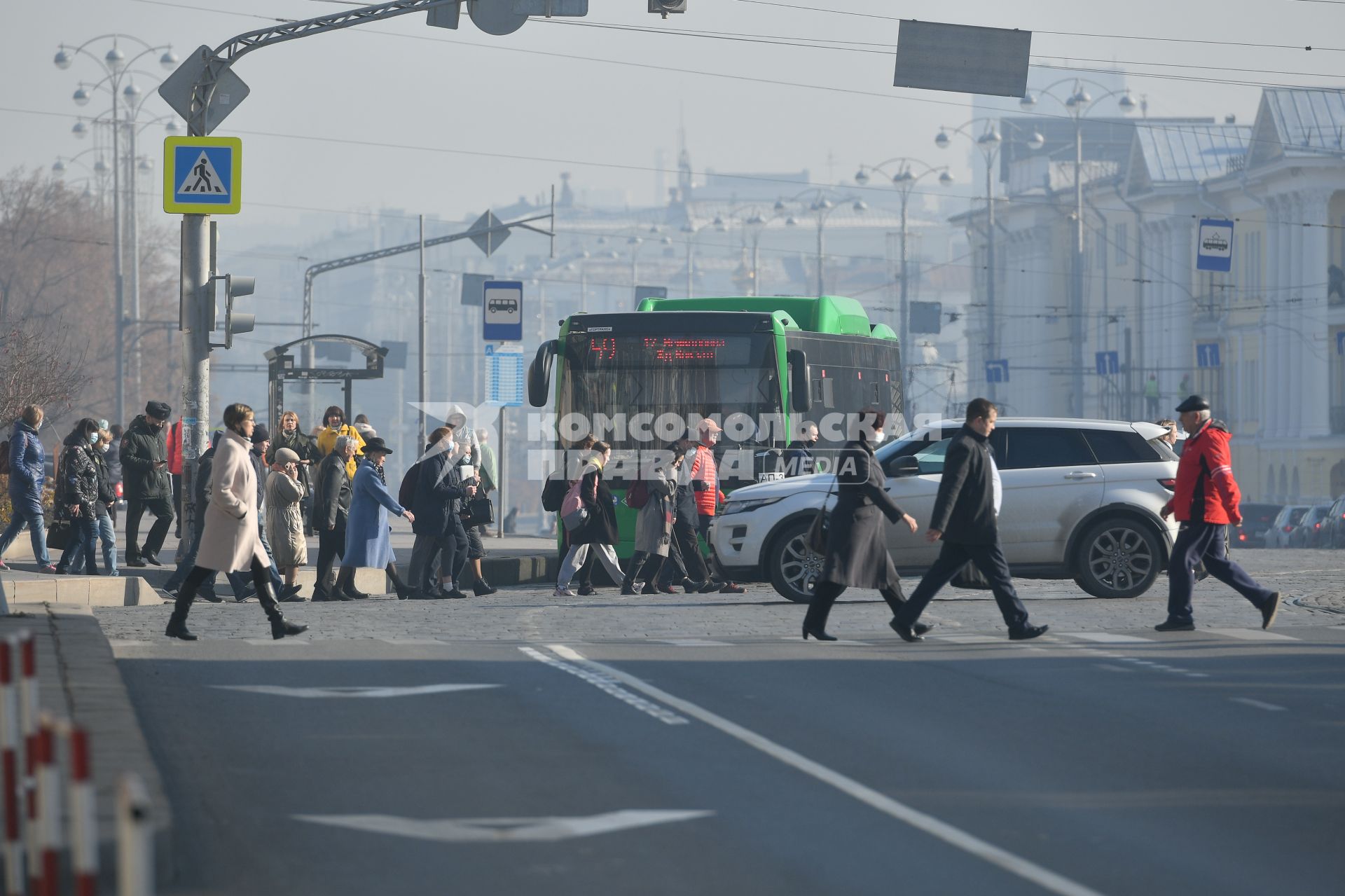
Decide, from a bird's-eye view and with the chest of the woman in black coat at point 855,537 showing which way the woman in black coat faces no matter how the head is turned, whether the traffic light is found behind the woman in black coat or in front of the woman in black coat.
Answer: behind

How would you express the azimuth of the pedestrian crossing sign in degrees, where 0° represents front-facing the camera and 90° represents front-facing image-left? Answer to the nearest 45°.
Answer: approximately 0°

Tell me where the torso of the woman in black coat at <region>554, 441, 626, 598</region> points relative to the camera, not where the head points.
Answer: to the viewer's right

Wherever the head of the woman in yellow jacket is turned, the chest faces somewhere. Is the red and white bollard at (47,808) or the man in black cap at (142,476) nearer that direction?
the red and white bollard

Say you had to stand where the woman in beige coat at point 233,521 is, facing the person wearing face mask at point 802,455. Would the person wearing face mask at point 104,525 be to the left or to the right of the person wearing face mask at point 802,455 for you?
left

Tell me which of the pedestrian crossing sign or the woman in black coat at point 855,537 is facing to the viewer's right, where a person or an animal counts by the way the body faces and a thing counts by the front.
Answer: the woman in black coat

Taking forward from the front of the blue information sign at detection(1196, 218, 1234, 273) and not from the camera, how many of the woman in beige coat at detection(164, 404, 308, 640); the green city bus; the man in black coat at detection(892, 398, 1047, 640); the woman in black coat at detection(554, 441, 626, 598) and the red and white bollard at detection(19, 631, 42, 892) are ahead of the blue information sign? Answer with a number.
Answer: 5

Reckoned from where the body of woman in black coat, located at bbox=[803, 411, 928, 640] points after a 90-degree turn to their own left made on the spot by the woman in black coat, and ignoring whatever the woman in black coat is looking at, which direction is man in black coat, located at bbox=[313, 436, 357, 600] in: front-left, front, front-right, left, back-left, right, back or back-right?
front-left

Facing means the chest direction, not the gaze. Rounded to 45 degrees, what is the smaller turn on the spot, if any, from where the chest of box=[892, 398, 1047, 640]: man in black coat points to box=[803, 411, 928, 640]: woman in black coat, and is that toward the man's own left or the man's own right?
approximately 180°

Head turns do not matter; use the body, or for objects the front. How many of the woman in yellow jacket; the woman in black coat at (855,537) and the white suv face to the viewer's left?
1

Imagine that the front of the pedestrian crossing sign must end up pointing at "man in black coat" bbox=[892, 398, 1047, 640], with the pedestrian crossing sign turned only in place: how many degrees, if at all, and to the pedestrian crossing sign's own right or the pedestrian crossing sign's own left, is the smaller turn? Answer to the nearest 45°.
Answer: approximately 45° to the pedestrian crossing sign's own left

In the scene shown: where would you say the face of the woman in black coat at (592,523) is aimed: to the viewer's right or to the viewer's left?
to the viewer's right

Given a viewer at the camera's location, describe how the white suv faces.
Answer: facing to the left of the viewer

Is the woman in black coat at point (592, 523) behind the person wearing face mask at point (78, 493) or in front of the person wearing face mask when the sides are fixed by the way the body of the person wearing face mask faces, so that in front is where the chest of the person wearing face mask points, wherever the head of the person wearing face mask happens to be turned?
in front
